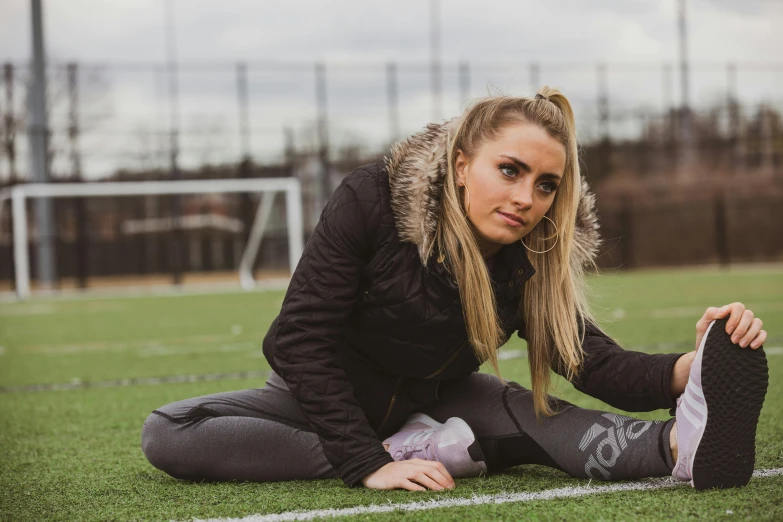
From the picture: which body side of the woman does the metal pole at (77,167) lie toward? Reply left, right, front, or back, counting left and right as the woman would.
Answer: back

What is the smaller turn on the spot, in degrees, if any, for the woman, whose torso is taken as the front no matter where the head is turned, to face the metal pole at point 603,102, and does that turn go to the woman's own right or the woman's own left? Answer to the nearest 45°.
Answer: approximately 135° to the woman's own left

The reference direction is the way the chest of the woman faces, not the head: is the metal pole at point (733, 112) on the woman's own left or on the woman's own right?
on the woman's own left

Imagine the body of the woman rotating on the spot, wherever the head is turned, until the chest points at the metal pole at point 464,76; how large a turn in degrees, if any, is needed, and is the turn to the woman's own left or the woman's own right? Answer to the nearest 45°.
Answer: approximately 135° to the woman's own left

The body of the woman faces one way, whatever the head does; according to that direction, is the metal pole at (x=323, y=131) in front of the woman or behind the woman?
behind

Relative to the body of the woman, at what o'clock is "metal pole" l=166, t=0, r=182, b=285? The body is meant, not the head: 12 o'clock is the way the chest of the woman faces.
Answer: The metal pole is roughly at 7 o'clock from the woman.

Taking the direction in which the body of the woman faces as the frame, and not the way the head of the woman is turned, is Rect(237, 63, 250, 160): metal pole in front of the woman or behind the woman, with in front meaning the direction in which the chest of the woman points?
behind

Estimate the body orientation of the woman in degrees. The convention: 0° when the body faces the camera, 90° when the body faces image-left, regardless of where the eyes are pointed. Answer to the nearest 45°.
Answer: approximately 315°

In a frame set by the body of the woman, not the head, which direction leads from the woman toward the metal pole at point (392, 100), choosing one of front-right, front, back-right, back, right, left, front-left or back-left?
back-left

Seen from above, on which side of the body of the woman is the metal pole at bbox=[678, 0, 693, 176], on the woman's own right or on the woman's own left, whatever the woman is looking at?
on the woman's own left
